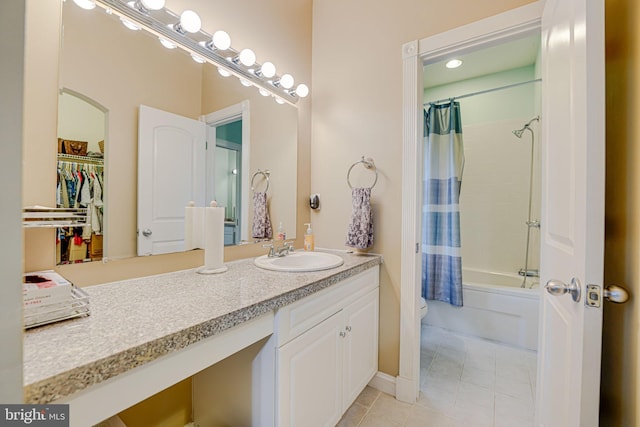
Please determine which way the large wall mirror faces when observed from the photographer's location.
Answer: facing the viewer and to the right of the viewer

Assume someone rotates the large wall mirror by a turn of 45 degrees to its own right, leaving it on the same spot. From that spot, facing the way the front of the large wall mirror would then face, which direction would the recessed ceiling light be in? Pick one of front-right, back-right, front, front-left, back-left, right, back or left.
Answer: left

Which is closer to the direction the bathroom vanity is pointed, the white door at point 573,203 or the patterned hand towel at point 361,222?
the white door

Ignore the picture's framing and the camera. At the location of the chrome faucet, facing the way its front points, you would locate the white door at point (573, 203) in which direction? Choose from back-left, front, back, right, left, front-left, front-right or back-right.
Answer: front

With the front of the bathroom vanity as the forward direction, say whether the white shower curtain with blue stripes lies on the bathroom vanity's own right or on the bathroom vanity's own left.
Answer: on the bathroom vanity's own left

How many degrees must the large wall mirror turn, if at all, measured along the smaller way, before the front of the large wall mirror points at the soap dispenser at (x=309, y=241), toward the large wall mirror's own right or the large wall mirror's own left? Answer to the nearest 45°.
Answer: approximately 45° to the large wall mirror's own left

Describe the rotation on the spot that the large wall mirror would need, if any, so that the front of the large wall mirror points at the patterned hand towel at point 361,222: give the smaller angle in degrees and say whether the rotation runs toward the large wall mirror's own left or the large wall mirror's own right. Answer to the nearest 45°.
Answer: approximately 45° to the large wall mirror's own left

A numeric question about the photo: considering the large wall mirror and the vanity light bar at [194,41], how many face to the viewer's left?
0

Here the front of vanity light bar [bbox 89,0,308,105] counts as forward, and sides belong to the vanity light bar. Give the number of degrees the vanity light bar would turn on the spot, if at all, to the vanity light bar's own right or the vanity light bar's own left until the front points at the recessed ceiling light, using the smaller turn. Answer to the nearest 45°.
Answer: approximately 45° to the vanity light bar's own left

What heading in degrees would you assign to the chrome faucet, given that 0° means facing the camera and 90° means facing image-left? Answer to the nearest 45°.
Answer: approximately 315°
